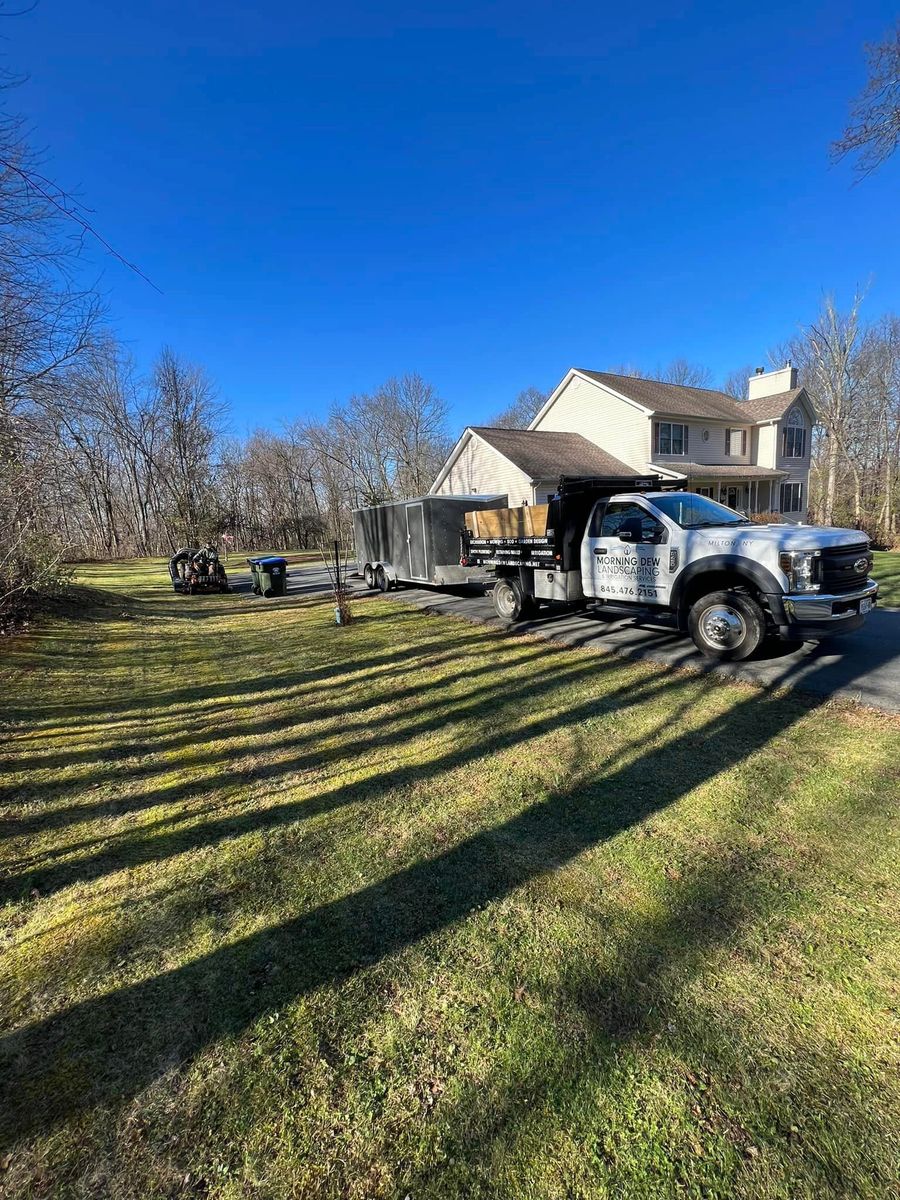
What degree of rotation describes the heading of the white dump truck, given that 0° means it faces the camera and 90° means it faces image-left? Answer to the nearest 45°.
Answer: approximately 315°

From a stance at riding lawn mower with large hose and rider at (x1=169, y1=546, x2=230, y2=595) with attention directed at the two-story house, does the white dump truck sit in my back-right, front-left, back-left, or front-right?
front-right

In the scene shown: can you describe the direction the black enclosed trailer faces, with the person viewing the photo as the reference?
facing the viewer and to the right of the viewer

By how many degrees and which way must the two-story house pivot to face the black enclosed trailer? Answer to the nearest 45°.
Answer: approximately 45° to its right

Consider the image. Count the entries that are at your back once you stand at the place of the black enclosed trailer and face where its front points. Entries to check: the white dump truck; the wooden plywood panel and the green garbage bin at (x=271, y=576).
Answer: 1

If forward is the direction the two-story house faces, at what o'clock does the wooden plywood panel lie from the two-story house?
The wooden plywood panel is roughly at 2 o'clock from the two-story house.

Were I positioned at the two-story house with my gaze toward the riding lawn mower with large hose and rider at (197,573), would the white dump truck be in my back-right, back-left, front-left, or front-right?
front-left

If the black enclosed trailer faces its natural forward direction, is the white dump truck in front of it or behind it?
in front

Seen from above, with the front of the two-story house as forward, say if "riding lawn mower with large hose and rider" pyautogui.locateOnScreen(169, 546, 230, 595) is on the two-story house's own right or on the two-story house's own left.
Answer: on the two-story house's own right

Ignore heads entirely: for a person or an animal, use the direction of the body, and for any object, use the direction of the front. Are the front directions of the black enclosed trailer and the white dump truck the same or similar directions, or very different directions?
same or similar directions

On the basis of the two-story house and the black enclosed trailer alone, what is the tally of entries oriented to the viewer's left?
0

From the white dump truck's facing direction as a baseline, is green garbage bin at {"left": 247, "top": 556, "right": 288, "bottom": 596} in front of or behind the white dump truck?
behind

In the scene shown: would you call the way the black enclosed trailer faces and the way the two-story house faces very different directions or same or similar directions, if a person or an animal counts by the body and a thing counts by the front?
same or similar directions

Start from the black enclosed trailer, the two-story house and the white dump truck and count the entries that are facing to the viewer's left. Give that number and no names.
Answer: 0

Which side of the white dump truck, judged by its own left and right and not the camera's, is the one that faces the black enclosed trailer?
back

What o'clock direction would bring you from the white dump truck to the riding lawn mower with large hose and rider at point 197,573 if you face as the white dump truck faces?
The riding lawn mower with large hose and rider is roughly at 5 o'clock from the white dump truck.
